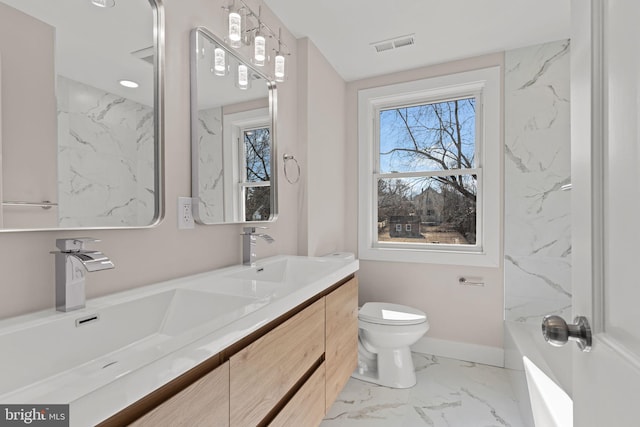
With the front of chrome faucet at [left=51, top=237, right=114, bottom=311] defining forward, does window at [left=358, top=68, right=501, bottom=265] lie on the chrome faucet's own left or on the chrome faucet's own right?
on the chrome faucet's own left

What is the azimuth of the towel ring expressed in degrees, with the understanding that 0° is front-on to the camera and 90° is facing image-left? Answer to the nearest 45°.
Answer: approximately 315°

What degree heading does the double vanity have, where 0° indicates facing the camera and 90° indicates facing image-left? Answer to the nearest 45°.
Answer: approximately 315°

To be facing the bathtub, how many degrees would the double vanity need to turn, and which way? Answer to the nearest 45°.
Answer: approximately 45° to its left

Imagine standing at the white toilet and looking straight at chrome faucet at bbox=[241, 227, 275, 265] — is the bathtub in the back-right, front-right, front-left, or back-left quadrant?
back-left
